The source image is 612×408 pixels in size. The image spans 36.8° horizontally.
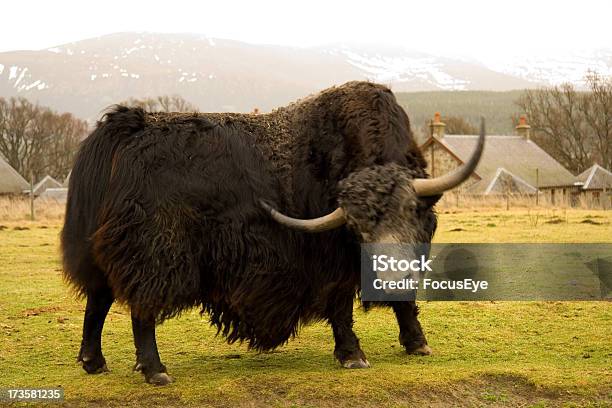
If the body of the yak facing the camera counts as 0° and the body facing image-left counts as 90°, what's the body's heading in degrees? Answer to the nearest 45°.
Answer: approximately 270°

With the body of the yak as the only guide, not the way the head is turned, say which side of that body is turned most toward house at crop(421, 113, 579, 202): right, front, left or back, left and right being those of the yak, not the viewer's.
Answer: left
